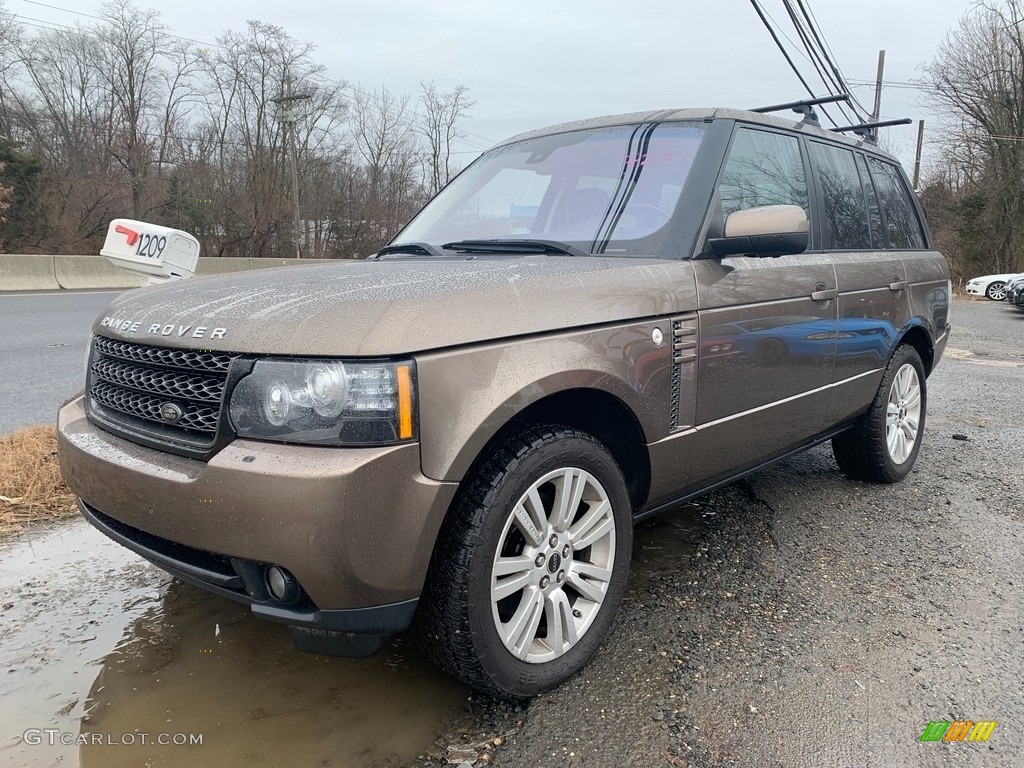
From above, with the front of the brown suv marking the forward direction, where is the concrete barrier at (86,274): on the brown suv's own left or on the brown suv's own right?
on the brown suv's own right

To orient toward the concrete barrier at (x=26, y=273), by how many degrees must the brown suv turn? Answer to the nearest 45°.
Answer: approximately 90° to its right

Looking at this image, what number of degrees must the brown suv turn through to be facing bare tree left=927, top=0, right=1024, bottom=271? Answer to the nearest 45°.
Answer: approximately 180°

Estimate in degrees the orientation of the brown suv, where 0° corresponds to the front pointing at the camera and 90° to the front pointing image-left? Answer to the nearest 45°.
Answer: approximately 45°

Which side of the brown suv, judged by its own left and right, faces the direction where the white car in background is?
back

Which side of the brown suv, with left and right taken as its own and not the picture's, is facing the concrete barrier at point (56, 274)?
right

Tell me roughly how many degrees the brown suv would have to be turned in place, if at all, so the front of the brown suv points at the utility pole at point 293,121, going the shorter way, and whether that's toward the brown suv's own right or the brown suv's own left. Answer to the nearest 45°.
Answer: approximately 135° to the brown suv's own right

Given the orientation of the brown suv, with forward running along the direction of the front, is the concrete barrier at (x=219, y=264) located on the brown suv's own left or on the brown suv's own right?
on the brown suv's own right

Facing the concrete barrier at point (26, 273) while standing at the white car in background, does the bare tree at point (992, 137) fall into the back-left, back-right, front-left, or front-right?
back-right
